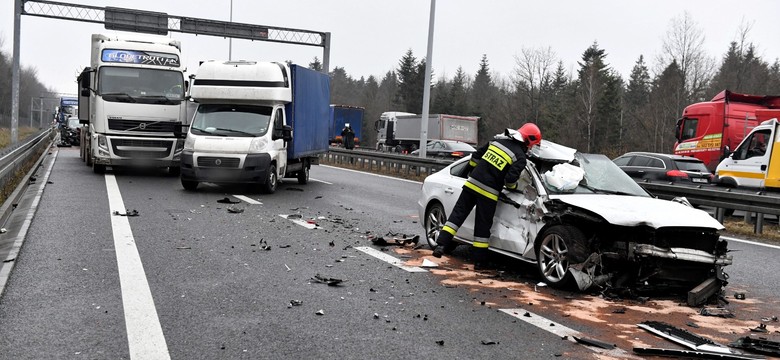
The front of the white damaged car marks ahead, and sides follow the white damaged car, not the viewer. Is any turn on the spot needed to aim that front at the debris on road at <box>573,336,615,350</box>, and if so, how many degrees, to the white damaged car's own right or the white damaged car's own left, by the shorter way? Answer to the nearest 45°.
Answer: approximately 45° to the white damaged car's own right

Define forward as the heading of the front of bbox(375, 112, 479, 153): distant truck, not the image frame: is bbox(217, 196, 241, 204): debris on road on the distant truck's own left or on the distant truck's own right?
on the distant truck's own left

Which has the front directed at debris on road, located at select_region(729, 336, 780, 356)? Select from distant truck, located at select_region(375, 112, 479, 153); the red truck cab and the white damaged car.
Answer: the white damaged car

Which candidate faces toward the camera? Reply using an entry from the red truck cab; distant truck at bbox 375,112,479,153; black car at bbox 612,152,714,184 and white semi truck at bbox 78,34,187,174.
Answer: the white semi truck

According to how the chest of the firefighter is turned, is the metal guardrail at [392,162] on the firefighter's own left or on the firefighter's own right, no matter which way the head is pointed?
on the firefighter's own left

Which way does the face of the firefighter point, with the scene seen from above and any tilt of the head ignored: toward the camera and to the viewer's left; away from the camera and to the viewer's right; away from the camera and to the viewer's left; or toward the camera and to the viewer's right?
away from the camera and to the viewer's right

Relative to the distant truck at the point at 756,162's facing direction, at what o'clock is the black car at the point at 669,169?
The black car is roughly at 1 o'clock from the distant truck.

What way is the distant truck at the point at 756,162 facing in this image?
to the viewer's left

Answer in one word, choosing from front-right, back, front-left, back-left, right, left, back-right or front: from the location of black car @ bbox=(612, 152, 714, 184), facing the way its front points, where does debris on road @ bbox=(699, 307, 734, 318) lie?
back-left

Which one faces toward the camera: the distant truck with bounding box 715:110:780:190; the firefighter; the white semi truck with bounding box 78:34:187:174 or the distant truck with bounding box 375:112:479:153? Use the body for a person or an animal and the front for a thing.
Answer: the white semi truck

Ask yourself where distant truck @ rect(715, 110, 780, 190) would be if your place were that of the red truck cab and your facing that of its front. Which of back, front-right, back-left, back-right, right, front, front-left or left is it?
back-left

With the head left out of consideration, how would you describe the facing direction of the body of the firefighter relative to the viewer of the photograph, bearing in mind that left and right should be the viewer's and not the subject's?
facing away from the viewer and to the right of the viewer

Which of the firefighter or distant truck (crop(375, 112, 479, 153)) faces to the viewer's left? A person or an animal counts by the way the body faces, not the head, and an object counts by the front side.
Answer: the distant truck
